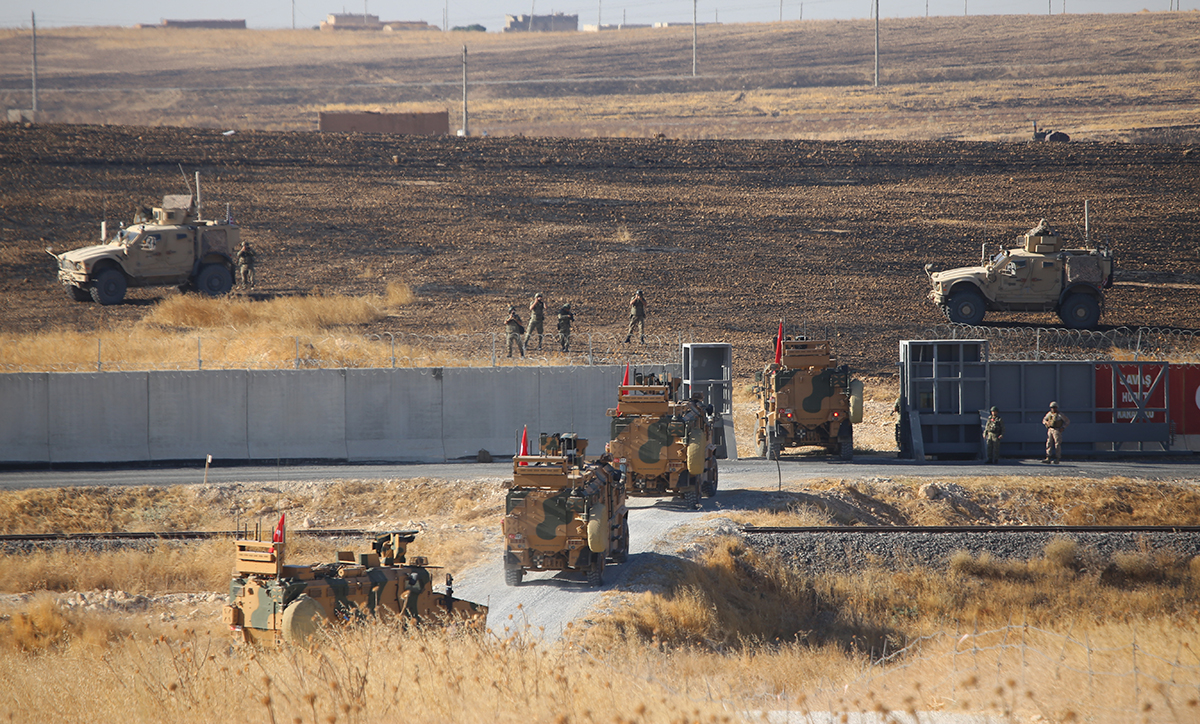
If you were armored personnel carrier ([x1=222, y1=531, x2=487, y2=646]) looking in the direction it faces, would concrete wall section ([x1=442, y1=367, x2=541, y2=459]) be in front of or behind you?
in front

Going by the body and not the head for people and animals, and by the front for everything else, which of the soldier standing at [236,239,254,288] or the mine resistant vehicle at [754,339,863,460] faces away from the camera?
the mine resistant vehicle

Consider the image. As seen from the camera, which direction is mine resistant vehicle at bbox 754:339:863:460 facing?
away from the camera

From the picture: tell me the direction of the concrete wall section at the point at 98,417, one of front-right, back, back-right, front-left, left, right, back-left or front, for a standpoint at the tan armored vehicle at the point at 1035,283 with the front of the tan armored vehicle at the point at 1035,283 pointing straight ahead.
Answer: front-left

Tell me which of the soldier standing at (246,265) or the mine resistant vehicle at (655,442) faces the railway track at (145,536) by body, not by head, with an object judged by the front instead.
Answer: the soldier standing

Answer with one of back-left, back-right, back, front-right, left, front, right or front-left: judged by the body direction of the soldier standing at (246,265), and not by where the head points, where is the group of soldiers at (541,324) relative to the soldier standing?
front-left

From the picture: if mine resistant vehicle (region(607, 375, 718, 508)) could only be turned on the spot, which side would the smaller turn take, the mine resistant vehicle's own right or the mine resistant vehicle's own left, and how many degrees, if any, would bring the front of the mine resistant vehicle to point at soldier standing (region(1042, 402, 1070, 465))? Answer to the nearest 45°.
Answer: approximately 45° to the mine resistant vehicle's own right

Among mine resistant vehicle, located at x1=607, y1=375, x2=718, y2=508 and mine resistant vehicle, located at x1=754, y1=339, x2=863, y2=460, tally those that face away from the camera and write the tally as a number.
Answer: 2

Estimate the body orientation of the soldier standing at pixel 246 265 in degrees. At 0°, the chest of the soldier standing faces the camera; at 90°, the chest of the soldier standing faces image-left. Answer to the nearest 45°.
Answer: approximately 0°

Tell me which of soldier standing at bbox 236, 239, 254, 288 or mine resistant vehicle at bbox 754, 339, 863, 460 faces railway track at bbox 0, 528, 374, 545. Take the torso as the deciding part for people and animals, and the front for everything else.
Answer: the soldier standing

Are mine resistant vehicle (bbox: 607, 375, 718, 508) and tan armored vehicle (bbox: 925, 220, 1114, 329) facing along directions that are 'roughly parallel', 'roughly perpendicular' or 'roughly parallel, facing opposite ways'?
roughly perpendicular

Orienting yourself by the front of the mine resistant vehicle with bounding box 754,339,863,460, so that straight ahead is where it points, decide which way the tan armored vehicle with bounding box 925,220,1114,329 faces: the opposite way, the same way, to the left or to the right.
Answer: to the left

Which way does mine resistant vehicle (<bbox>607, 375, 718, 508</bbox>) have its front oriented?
away from the camera
